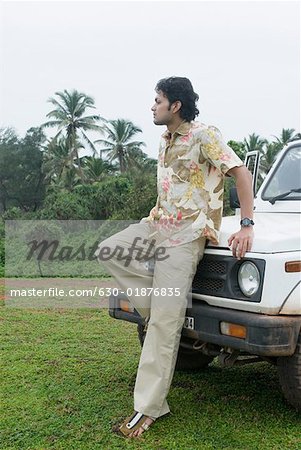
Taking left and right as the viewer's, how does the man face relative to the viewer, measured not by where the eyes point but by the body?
facing the viewer and to the left of the viewer

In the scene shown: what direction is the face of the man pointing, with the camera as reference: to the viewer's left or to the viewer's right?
to the viewer's left

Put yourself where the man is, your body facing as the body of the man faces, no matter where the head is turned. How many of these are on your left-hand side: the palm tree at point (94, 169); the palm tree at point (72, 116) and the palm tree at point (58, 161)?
0

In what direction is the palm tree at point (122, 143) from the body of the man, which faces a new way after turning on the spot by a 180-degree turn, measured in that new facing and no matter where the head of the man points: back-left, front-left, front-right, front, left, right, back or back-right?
front-left

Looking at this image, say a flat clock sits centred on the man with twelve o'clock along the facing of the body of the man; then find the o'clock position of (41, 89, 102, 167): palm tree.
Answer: The palm tree is roughly at 4 o'clock from the man.

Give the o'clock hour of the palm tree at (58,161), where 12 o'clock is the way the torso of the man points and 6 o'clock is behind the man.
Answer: The palm tree is roughly at 4 o'clock from the man.

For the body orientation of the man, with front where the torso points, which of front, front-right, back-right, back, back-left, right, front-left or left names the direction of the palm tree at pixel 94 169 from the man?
back-right

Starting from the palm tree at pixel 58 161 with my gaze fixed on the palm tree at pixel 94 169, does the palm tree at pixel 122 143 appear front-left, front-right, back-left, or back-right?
front-left
